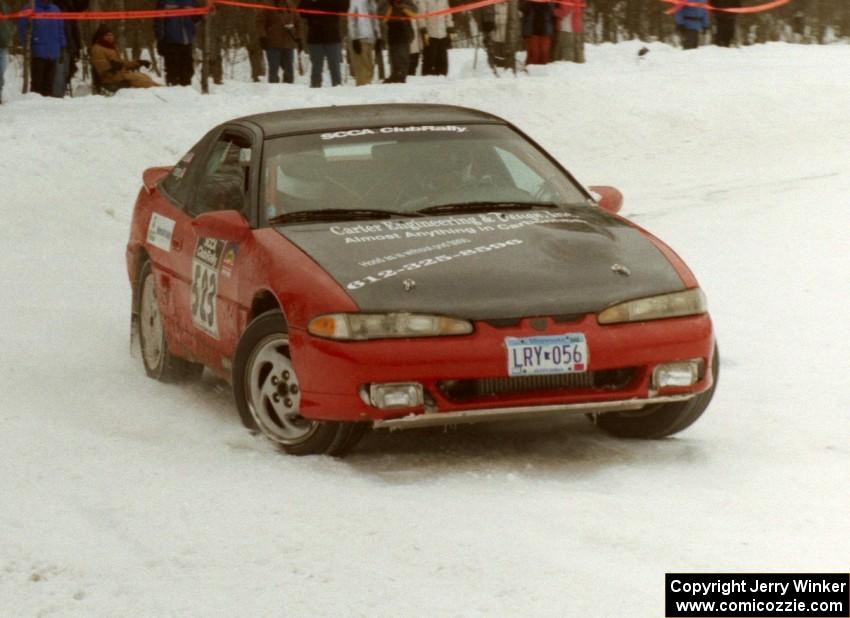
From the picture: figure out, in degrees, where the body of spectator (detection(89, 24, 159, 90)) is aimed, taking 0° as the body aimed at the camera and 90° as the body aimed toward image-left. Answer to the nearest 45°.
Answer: approximately 270°

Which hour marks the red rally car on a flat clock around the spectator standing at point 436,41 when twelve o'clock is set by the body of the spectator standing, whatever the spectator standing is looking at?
The red rally car is roughly at 12 o'clock from the spectator standing.

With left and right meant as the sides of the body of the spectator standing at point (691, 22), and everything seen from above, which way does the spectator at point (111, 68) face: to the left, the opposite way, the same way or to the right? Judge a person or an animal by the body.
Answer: to the left

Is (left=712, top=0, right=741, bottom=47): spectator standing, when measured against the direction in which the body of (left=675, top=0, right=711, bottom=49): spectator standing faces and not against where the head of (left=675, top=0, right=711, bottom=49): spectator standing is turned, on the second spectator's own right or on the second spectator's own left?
on the second spectator's own left

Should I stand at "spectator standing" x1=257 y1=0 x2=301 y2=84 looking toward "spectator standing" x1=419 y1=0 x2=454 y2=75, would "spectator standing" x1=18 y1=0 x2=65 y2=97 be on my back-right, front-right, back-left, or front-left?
back-right

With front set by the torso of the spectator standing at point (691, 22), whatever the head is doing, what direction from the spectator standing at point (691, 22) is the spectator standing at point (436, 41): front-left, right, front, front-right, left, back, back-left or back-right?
front-right

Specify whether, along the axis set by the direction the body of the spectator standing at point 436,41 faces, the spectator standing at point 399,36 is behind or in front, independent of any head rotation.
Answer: in front

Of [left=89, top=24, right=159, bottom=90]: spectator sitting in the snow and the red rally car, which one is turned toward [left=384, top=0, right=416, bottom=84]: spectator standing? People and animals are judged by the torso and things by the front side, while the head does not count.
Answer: [left=89, top=24, right=159, bottom=90]: spectator sitting in the snow

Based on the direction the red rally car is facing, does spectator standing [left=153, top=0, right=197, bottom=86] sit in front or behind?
behind

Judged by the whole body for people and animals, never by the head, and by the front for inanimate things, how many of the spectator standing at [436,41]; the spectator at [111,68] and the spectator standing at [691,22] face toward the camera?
2

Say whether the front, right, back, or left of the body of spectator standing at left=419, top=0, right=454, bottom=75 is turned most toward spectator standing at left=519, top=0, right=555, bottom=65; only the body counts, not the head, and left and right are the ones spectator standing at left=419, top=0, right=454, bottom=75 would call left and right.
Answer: left
